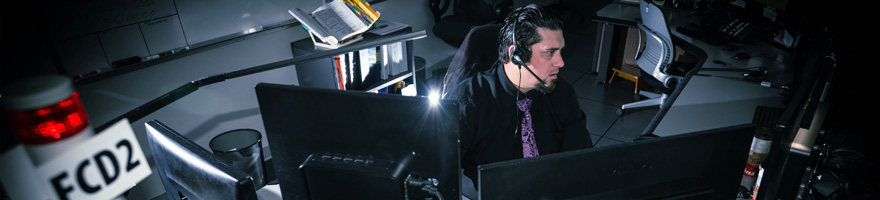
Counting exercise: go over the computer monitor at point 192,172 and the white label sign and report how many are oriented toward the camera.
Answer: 1

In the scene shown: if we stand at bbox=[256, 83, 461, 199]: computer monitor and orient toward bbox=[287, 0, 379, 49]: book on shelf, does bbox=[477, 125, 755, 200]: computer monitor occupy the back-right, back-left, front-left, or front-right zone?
back-right

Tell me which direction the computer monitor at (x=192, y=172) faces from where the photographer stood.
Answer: facing away from the viewer and to the right of the viewer

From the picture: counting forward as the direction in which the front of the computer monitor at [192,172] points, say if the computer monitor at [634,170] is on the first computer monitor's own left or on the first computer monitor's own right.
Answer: on the first computer monitor's own right

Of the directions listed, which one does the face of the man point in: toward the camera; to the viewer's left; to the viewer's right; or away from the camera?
to the viewer's right

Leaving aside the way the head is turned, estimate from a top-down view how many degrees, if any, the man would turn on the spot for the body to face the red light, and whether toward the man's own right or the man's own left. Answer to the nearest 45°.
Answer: approximately 90° to the man's own right

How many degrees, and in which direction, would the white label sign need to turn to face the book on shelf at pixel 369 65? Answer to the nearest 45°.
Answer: approximately 135° to its left

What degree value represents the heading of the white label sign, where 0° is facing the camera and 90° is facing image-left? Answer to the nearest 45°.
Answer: approximately 0°

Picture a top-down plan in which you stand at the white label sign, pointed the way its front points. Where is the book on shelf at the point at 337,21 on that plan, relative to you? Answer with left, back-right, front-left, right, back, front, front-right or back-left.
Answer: back-left
